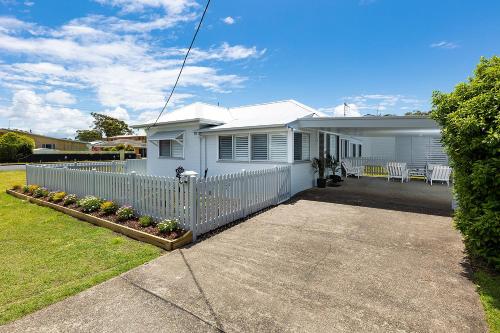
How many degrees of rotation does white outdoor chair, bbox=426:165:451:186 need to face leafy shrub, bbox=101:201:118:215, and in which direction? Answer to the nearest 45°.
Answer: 0° — it already faces it

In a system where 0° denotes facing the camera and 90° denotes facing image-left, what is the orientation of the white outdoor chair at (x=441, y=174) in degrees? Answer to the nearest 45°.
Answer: approximately 45°
